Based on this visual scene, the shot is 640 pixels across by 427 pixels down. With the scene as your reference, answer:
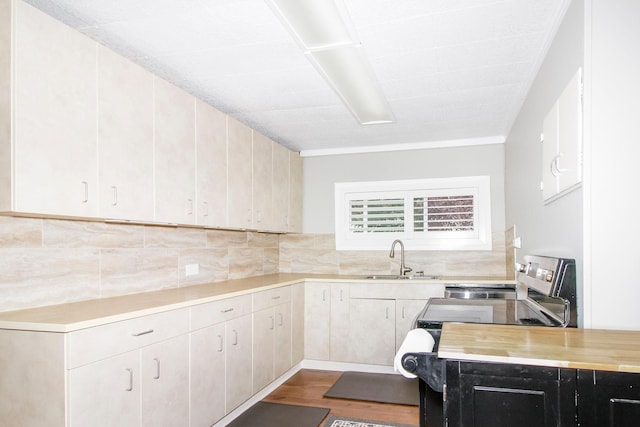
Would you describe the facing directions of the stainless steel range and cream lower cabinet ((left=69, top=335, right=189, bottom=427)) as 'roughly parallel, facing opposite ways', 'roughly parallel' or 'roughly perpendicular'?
roughly parallel, facing opposite ways

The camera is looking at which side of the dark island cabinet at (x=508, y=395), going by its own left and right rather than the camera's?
front

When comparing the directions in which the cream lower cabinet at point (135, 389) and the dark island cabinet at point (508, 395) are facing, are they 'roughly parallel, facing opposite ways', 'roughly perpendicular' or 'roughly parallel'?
roughly perpendicular

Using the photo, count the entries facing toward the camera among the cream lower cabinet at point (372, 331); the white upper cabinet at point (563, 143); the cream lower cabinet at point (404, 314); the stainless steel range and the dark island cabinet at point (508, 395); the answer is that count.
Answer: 3

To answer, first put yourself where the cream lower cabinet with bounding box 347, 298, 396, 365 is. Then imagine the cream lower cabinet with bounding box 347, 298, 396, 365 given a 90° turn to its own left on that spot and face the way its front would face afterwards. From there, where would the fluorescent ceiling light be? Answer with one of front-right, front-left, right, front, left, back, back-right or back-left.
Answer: right

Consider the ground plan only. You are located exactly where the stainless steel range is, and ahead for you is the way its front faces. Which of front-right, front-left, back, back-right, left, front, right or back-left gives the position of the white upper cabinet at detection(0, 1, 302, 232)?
front

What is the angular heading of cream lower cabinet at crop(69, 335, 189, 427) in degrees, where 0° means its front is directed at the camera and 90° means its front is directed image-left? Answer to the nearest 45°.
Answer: approximately 315°

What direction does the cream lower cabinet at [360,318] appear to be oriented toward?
toward the camera

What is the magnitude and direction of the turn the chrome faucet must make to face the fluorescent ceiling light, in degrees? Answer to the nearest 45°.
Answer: approximately 45° to its left

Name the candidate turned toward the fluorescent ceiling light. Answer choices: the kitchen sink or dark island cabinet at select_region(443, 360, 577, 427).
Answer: the kitchen sink

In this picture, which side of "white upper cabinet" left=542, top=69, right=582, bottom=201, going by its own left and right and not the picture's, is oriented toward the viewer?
left

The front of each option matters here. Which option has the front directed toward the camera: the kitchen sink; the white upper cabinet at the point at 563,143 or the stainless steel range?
the kitchen sink

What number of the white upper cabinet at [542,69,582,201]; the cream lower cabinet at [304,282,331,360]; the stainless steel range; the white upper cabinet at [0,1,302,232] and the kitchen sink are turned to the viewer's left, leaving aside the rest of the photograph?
2

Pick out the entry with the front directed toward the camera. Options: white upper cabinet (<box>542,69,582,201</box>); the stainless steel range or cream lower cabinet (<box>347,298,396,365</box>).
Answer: the cream lower cabinet

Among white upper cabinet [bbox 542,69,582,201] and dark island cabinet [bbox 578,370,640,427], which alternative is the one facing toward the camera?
the dark island cabinet

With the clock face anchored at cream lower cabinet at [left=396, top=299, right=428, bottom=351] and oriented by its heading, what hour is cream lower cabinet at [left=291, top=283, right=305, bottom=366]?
cream lower cabinet at [left=291, top=283, right=305, bottom=366] is roughly at 3 o'clock from cream lower cabinet at [left=396, top=299, right=428, bottom=351].

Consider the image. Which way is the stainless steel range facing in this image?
to the viewer's left
